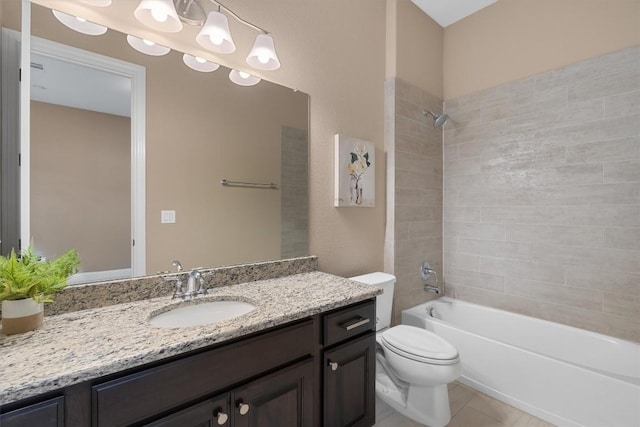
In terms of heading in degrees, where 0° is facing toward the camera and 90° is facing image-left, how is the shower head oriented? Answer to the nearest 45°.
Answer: approximately 315°

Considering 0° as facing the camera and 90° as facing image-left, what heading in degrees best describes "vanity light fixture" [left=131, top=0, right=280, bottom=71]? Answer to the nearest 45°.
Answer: approximately 315°

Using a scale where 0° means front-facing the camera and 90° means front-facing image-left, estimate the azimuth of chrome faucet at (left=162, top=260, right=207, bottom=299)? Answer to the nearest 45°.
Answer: approximately 315°

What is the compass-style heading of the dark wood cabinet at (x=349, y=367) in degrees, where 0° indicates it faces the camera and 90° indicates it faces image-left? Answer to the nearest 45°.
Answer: approximately 315°
